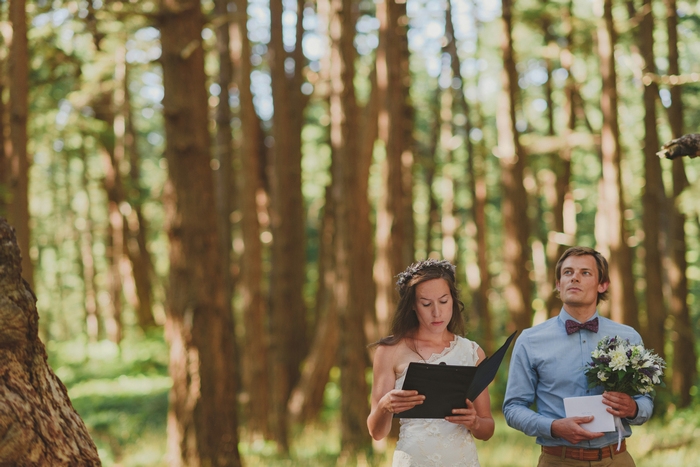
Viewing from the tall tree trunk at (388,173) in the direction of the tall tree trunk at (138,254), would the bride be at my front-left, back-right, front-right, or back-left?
back-left

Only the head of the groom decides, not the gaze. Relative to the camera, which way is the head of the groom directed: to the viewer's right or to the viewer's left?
to the viewer's left

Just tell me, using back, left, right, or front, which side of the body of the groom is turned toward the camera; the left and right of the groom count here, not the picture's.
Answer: front

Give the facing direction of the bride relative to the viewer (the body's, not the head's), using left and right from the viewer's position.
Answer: facing the viewer

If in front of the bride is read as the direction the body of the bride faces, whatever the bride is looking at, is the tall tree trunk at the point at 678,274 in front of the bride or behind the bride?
behind

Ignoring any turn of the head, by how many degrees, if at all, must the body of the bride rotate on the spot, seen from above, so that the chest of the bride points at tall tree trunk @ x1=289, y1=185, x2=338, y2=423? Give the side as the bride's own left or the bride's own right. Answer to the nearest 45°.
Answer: approximately 180°

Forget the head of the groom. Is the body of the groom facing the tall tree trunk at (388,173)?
no

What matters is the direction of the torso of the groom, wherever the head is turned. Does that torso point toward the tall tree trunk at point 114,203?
no

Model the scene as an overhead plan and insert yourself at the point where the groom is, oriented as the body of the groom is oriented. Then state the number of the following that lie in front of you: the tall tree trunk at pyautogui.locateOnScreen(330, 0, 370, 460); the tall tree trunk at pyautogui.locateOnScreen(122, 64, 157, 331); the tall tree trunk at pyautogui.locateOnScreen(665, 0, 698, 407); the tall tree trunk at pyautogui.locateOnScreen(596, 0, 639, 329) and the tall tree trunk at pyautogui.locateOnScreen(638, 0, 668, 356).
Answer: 0

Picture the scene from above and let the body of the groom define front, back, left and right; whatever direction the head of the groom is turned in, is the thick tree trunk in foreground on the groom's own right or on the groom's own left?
on the groom's own right

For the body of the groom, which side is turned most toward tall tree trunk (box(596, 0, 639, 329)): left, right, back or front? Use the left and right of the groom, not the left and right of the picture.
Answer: back

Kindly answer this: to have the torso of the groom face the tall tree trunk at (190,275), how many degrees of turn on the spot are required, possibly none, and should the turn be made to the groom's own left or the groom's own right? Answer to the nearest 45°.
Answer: approximately 135° to the groom's own right

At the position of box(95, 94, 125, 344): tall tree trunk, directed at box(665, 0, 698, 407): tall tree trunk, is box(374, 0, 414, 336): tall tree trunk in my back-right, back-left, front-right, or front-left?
front-right

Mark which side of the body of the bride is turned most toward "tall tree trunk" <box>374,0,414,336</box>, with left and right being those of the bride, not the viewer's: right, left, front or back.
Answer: back

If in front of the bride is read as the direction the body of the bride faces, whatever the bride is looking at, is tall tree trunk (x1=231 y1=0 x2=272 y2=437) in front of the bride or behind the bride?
behind

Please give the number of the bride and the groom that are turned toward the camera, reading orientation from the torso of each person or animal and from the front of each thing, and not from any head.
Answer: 2

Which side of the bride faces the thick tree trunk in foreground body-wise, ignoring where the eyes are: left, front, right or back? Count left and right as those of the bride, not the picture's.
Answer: right

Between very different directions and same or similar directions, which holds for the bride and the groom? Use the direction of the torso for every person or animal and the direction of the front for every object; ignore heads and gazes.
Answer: same or similar directions

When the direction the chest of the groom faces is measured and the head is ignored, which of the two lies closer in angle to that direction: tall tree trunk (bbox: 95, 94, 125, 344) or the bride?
the bride
